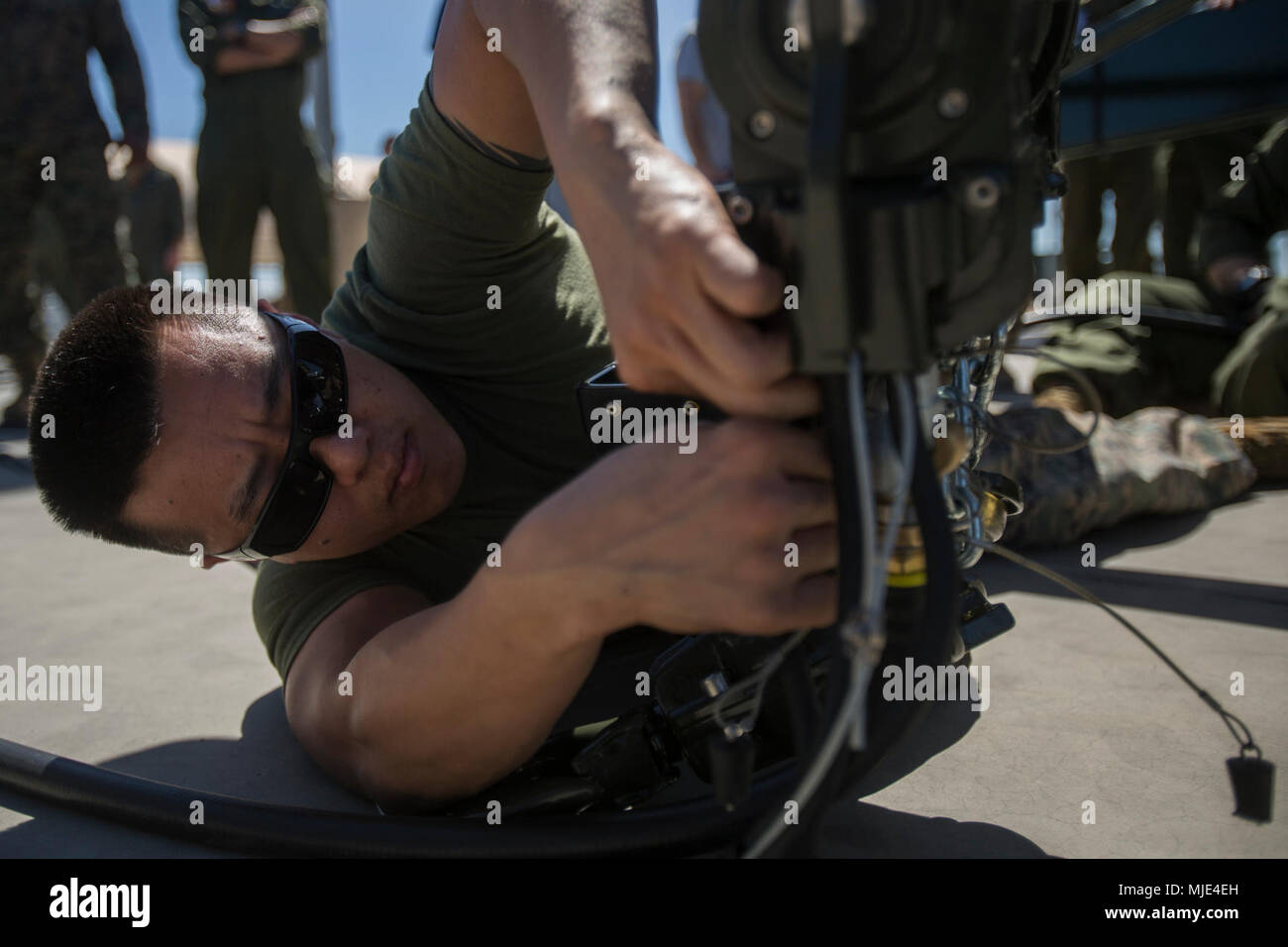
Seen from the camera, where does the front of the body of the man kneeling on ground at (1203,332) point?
to the viewer's left

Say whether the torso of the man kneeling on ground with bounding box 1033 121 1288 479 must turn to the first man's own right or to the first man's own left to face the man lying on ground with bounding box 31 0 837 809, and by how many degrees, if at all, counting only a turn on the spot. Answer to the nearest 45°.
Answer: approximately 90° to the first man's own left
